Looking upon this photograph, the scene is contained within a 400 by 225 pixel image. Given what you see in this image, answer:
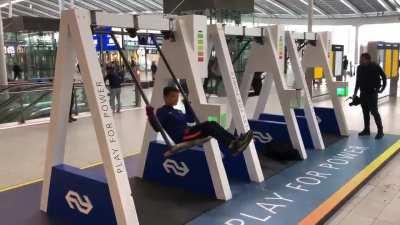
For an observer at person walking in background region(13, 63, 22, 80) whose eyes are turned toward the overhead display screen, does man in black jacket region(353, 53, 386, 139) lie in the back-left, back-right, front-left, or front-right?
front-right

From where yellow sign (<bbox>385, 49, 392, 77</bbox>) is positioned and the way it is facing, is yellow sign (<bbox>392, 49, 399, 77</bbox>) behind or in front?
behind

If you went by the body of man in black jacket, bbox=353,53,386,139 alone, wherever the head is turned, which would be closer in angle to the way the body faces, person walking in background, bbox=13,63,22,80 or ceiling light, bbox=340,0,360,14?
the person walking in background

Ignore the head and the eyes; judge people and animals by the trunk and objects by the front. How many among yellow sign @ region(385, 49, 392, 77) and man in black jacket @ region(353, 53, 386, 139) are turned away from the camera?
0

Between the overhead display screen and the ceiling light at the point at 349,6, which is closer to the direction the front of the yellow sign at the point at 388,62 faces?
the overhead display screen

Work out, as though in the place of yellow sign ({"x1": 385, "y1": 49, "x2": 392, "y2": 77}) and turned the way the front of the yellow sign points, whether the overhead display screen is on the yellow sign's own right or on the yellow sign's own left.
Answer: on the yellow sign's own right

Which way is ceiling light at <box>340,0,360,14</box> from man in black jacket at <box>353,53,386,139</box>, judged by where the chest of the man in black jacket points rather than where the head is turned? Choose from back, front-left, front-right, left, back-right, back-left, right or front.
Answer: back-right

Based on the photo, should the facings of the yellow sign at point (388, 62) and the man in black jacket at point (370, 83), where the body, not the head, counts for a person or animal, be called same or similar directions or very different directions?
same or similar directions

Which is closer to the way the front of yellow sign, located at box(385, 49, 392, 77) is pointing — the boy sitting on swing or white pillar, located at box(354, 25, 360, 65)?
the boy sitting on swing

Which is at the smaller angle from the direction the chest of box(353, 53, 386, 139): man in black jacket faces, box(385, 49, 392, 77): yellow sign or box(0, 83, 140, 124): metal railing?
the metal railing

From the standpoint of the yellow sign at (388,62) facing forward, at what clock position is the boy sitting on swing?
The boy sitting on swing is roughly at 11 o'clock from the yellow sign.

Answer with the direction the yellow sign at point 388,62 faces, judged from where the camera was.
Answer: facing the viewer and to the left of the viewer

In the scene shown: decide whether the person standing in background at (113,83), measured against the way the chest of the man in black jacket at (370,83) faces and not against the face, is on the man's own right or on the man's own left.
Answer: on the man's own right
